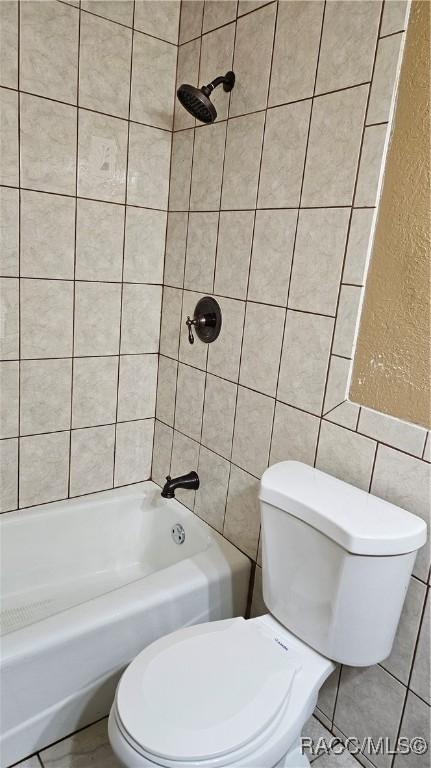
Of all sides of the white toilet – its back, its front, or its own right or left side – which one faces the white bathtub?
right

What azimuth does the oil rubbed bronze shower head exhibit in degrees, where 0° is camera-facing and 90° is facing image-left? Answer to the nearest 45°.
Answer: approximately 45°

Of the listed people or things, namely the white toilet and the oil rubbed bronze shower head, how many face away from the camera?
0

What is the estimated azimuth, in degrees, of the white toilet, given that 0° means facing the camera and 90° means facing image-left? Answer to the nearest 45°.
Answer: approximately 45°
